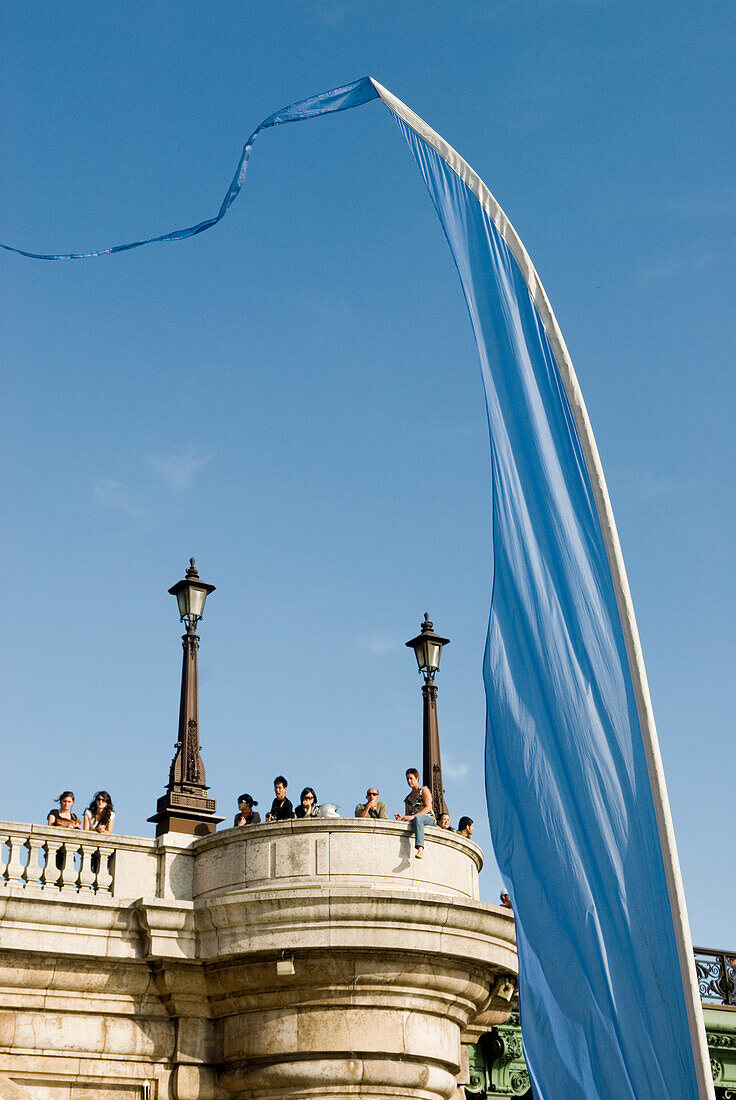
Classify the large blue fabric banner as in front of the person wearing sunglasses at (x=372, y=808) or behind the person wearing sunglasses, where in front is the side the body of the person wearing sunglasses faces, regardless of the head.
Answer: in front

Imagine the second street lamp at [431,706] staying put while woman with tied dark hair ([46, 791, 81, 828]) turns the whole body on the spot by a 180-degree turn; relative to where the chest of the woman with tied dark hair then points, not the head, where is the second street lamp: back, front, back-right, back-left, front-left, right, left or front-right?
right

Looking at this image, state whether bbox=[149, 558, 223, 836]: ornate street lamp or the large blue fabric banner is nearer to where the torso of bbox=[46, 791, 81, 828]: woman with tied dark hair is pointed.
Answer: the large blue fabric banner

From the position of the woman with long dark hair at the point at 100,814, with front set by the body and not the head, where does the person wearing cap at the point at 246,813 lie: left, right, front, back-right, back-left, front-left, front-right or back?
left

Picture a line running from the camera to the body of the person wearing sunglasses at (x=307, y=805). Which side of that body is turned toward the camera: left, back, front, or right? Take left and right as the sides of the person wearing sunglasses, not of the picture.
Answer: front

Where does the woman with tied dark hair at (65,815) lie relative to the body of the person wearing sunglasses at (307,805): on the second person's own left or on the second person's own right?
on the second person's own right

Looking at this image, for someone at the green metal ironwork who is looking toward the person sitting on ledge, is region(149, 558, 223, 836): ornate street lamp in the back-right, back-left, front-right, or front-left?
front-right

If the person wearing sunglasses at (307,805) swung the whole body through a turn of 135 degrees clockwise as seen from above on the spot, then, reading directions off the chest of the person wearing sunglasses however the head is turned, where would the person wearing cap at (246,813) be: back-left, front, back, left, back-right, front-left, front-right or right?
front

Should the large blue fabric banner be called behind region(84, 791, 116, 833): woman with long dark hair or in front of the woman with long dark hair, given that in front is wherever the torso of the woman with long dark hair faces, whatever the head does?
in front

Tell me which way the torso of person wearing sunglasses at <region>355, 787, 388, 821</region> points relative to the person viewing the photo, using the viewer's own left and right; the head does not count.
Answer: facing the viewer

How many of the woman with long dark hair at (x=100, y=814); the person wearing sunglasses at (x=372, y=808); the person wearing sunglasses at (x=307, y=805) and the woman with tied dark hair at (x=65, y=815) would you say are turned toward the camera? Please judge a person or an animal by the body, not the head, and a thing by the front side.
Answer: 4

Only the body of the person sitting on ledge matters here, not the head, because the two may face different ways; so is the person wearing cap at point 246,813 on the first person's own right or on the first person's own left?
on the first person's own right

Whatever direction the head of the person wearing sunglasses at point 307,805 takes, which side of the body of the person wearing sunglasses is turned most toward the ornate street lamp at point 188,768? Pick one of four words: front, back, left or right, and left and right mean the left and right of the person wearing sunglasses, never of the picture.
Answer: right

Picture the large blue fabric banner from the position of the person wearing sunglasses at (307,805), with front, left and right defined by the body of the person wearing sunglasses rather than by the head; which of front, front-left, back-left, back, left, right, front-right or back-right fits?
front

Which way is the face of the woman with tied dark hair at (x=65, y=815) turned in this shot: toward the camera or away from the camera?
toward the camera
